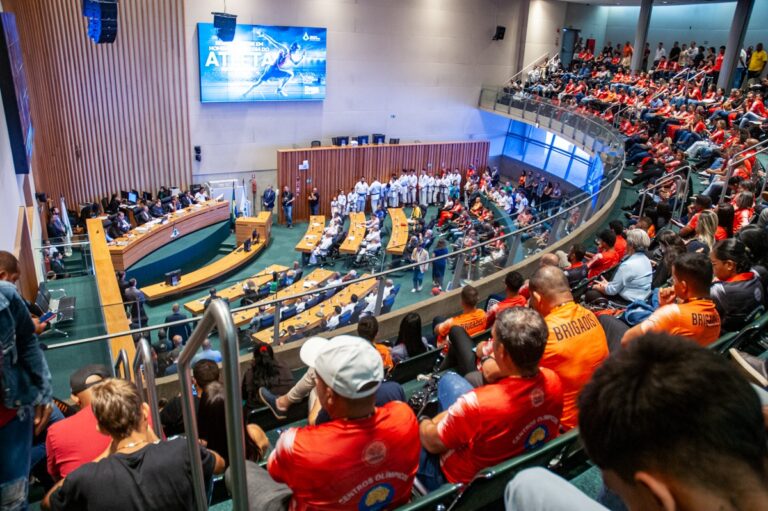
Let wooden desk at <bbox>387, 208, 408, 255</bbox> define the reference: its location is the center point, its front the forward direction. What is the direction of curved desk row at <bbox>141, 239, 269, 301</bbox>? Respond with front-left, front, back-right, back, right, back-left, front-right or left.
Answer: front-left

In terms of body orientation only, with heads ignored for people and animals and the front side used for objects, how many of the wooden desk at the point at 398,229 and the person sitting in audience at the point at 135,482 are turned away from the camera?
1

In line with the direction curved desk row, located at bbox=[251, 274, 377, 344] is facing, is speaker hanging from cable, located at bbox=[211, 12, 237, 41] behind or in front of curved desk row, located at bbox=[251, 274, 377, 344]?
in front

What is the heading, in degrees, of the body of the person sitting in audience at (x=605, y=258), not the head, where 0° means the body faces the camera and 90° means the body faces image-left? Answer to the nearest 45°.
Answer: approximately 90°

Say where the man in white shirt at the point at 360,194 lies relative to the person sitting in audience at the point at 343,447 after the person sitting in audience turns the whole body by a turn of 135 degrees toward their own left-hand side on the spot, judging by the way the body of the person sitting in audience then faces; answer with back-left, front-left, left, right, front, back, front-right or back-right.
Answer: back

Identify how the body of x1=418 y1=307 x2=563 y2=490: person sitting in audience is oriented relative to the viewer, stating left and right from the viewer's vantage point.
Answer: facing away from the viewer and to the left of the viewer

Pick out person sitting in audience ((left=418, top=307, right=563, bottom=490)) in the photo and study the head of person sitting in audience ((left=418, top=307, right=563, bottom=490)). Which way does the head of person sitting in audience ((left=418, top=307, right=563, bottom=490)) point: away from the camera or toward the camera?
away from the camera

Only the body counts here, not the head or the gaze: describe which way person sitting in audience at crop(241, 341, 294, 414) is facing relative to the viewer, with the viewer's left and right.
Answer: facing away from the viewer

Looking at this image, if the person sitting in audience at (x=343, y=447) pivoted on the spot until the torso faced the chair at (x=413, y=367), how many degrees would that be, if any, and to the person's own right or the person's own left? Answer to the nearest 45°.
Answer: approximately 45° to the person's own right

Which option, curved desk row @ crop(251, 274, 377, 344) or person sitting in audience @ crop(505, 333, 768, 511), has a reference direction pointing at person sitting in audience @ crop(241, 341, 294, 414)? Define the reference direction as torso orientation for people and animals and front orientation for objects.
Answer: person sitting in audience @ crop(505, 333, 768, 511)

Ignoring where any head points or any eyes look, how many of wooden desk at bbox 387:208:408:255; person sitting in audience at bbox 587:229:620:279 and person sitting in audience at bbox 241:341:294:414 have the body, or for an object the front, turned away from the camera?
1

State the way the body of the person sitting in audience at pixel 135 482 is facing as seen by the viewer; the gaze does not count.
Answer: away from the camera

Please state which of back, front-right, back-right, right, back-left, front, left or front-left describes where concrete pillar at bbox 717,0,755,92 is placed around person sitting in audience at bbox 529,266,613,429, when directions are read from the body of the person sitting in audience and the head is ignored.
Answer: front-right

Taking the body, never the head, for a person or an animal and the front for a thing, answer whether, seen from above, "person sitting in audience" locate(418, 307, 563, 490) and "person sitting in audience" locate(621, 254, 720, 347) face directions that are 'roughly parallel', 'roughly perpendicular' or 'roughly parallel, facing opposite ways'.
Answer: roughly parallel

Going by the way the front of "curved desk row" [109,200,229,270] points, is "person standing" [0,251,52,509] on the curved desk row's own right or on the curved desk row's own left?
on the curved desk row's own right

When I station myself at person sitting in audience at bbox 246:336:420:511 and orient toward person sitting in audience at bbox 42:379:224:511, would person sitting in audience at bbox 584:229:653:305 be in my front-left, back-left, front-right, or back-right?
back-right

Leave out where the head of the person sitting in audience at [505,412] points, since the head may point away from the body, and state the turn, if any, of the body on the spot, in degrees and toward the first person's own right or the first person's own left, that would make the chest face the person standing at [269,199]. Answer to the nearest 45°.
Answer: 0° — they already face them

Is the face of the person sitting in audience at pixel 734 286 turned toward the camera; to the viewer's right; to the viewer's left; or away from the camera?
to the viewer's left

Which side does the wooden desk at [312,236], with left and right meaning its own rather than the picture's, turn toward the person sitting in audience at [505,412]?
left

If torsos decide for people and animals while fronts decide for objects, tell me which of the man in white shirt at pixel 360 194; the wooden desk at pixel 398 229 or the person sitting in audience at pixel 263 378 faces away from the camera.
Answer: the person sitting in audience

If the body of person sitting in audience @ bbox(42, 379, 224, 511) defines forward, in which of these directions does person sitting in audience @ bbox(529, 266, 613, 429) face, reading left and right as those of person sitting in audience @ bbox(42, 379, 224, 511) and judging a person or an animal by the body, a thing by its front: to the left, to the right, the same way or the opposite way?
the same way
